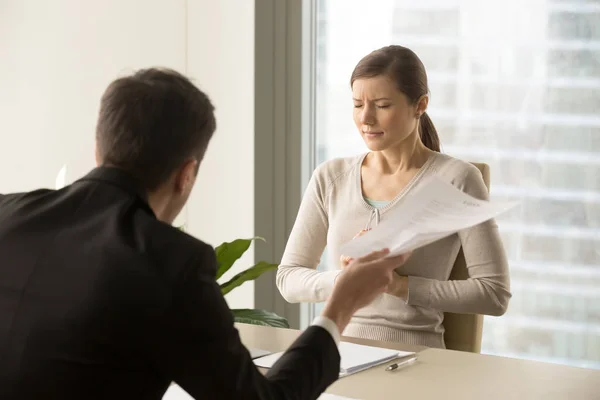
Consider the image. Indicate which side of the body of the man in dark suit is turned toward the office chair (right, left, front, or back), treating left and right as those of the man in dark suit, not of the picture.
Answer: front

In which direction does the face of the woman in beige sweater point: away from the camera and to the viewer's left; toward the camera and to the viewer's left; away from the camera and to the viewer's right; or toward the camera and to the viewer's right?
toward the camera and to the viewer's left

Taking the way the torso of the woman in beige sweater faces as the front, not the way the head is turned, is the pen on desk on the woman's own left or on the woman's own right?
on the woman's own left

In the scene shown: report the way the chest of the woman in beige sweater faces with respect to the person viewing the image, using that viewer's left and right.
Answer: facing the viewer and to the left of the viewer

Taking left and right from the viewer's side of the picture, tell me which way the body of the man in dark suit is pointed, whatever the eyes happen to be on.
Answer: facing away from the viewer and to the right of the viewer

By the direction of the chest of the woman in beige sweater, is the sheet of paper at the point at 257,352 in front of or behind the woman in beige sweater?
in front

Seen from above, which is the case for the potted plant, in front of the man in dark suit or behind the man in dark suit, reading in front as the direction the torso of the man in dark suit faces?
in front

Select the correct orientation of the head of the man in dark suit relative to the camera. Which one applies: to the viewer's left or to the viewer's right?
to the viewer's right

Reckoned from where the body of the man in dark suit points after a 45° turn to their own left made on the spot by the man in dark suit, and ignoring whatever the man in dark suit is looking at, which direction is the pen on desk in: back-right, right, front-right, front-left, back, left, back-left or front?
front-right

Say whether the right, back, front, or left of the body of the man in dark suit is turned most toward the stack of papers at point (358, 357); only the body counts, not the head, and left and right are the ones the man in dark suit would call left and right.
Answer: front

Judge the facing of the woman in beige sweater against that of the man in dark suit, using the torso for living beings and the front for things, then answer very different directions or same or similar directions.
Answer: very different directions
